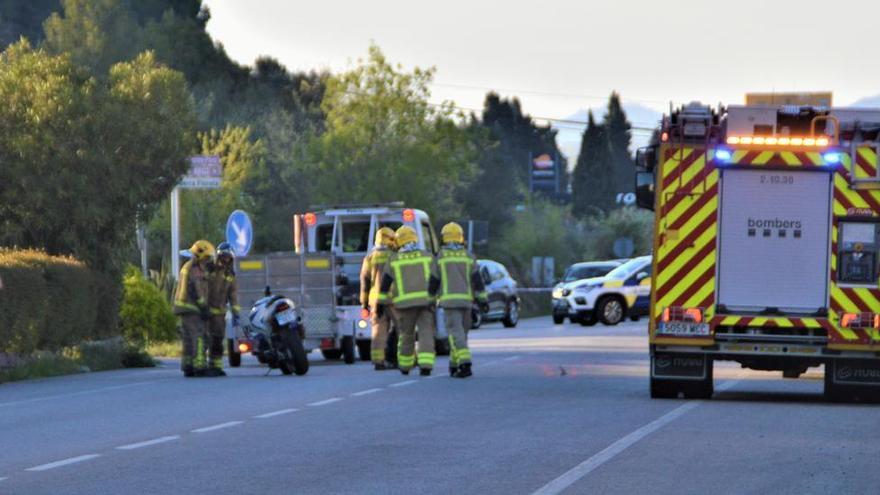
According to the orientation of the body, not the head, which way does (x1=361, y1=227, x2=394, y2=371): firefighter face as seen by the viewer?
away from the camera

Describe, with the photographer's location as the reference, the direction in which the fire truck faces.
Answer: facing away from the viewer

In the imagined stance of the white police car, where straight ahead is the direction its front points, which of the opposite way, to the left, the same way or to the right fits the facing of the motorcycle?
to the right

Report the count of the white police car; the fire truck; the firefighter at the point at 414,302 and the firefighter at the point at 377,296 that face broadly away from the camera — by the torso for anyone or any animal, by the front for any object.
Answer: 3

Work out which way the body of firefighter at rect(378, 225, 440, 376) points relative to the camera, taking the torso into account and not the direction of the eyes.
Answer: away from the camera

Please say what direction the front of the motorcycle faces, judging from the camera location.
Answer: facing away from the viewer and to the left of the viewer
